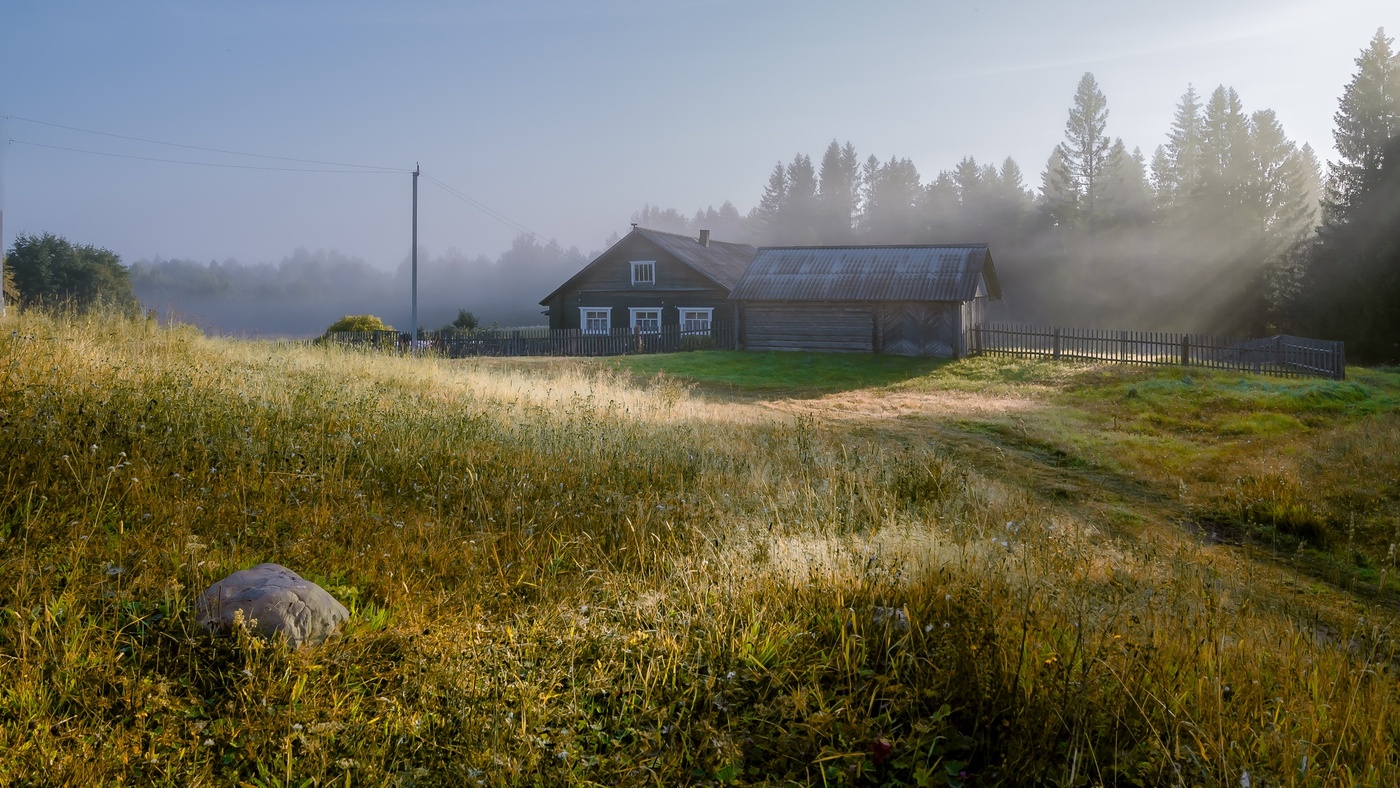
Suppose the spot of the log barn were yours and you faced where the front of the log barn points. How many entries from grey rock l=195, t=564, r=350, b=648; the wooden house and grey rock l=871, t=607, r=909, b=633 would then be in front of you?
2

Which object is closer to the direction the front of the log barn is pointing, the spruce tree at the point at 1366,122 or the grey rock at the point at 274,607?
the grey rock

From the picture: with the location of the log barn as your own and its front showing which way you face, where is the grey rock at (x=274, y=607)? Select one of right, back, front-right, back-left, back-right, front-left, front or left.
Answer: front

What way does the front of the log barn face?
toward the camera

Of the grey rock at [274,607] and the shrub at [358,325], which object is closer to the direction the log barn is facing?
the grey rock

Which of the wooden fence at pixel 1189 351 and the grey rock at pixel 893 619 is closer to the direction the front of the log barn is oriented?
the grey rock

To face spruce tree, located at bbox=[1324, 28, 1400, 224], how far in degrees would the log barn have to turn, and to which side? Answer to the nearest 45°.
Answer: approximately 90° to its left

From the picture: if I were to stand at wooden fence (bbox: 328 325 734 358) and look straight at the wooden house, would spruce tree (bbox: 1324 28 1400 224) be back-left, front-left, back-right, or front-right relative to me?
front-right

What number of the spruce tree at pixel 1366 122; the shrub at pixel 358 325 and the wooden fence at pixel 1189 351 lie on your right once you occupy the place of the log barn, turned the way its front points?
1

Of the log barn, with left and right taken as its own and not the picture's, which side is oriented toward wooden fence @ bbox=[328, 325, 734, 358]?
right

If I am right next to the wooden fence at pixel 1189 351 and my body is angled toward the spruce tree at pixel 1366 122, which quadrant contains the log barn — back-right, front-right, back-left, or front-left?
back-left

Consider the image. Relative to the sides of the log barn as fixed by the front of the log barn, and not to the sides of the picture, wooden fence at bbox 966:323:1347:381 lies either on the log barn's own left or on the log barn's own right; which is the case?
on the log barn's own left

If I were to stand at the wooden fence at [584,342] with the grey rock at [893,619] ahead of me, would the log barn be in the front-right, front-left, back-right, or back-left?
front-left

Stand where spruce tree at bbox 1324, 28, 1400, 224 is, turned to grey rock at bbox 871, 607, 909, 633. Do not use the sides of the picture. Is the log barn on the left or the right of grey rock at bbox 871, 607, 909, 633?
right

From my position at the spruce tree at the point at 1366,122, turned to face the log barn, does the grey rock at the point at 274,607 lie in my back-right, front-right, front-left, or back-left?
front-left

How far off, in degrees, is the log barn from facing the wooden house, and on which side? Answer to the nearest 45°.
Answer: approximately 135° to its right

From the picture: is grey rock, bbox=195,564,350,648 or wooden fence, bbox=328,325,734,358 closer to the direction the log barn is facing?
the grey rock

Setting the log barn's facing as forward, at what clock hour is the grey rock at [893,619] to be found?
The grey rock is roughly at 12 o'clock from the log barn.
